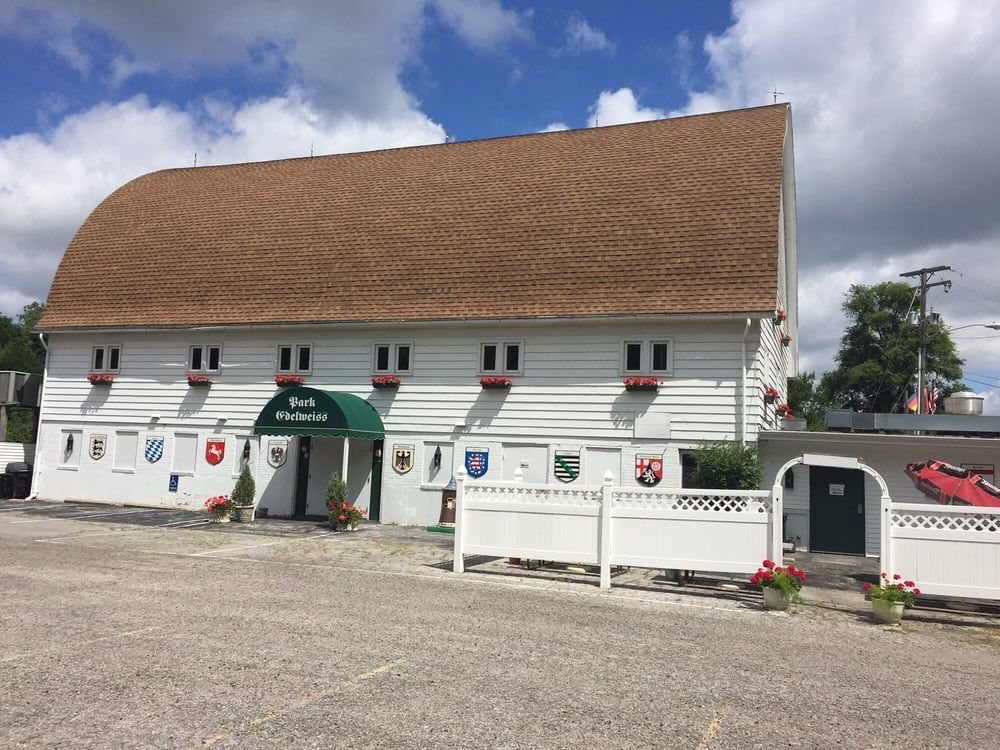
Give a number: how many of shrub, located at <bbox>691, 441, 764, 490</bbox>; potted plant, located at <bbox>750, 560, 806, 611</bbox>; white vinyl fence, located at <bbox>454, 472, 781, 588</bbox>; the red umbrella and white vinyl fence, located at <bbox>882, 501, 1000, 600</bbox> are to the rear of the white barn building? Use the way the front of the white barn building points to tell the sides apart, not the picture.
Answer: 0

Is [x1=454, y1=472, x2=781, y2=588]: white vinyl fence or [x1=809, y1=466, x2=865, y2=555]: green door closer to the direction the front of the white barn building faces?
the white vinyl fence

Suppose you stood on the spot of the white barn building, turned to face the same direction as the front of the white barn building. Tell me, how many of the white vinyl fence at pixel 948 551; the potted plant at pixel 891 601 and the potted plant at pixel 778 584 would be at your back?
0

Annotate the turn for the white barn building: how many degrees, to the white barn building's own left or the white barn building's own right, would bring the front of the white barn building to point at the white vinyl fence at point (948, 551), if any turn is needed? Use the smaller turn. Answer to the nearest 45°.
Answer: approximately 45° to the white barn building's own left

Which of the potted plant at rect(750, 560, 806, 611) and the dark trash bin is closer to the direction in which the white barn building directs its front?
the potted plant

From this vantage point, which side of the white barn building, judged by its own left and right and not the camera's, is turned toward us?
front

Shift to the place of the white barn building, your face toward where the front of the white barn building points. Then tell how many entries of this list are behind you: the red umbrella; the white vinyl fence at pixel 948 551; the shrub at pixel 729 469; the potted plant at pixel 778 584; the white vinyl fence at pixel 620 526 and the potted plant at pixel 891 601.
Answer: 0

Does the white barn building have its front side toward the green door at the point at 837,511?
no

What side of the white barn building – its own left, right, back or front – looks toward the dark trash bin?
right

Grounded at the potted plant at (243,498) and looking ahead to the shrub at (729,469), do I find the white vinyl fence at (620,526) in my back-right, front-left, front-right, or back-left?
front-right

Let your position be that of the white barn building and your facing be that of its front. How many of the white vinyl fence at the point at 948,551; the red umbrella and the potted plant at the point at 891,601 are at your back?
0

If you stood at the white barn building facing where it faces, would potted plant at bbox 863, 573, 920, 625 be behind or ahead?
ahead

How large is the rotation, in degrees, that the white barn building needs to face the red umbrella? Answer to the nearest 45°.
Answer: approximately 45° to its left

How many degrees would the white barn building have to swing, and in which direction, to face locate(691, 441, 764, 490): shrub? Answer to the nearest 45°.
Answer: approximately 45° to its left
